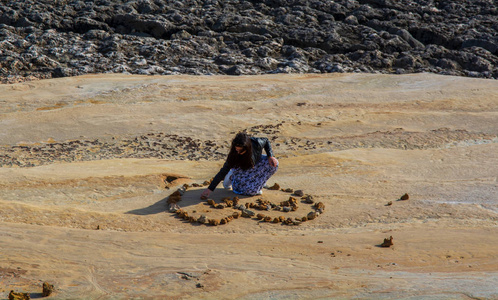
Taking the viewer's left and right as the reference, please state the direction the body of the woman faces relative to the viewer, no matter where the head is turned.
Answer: facing the viewer and to the left of the viewer

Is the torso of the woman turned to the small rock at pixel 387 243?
no

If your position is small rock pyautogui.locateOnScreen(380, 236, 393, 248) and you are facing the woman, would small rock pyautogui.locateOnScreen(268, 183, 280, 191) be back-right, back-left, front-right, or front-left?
front-right

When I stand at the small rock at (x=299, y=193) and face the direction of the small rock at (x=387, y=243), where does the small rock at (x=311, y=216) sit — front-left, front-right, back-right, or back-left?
front-right

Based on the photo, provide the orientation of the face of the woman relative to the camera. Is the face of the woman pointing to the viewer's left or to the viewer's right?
to the viewer's left

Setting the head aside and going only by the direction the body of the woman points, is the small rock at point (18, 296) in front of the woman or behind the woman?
in front

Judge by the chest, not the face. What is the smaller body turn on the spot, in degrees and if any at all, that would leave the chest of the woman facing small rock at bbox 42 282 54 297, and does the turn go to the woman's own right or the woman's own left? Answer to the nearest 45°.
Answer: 0° — they already face it
